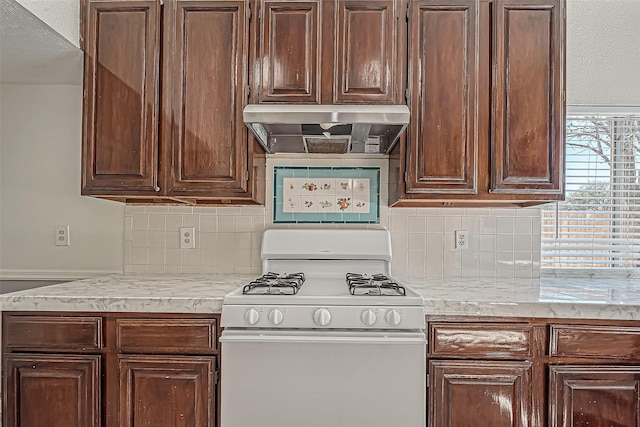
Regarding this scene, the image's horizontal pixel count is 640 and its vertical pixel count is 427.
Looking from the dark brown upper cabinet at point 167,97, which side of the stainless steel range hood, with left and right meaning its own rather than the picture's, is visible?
right

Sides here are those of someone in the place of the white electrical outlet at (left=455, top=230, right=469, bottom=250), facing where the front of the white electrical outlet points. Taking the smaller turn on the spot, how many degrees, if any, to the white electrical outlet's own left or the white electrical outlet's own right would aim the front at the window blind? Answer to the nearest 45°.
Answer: approximately 135° to the white electrical outlet's own left

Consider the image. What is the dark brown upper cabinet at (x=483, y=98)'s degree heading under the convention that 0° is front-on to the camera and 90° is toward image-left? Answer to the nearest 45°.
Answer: approximately 0°

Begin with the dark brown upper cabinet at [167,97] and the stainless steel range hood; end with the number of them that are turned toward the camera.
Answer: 2

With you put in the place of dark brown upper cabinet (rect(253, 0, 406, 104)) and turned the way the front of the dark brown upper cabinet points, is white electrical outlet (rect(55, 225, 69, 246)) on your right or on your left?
on your right

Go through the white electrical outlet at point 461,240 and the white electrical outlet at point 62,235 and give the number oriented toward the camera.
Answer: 2

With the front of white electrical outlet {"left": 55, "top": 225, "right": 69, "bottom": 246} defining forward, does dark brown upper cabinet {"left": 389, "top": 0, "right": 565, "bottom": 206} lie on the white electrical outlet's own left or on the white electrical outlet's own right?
on the white electrical outlet's own left

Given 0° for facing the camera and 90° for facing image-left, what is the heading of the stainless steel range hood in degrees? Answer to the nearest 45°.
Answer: approximately 0°
